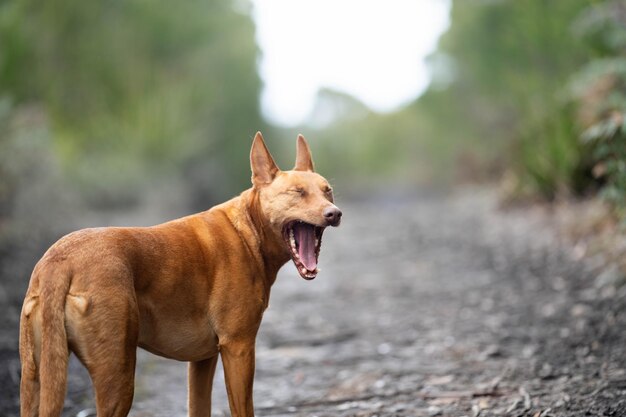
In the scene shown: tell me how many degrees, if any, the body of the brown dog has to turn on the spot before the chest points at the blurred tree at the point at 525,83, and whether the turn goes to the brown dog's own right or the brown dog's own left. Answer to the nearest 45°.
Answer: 0° — it already faces it

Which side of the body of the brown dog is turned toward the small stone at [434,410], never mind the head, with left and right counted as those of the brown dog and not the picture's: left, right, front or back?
front

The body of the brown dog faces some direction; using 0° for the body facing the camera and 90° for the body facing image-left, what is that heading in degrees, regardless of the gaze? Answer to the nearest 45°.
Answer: approximately 225°
